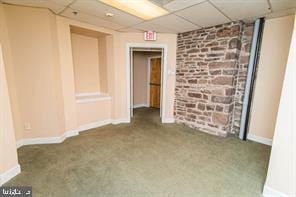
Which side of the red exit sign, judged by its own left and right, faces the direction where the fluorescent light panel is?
front

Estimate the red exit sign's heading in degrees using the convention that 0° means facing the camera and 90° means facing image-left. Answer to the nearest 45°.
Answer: approximately 0°
